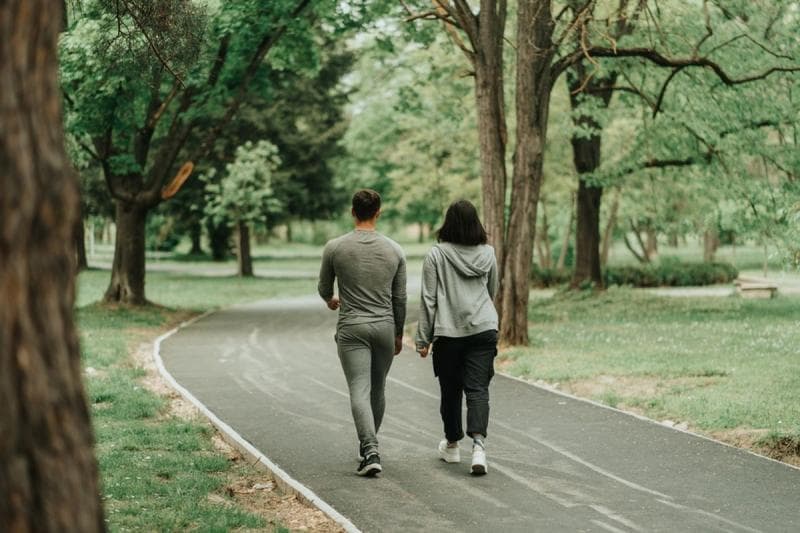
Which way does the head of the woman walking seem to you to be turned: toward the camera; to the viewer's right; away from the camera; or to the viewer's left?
away from the camera

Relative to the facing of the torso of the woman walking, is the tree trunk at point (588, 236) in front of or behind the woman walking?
in front

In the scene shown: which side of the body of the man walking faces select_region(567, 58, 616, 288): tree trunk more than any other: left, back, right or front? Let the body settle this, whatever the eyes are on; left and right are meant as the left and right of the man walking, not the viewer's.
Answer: front

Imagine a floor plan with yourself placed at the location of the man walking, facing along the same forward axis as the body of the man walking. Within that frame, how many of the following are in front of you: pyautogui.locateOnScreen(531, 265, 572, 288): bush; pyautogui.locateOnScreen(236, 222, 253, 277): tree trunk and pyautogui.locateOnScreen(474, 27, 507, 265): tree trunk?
3

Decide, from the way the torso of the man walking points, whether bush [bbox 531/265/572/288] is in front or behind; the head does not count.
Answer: in front

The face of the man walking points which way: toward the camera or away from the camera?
away from the camera

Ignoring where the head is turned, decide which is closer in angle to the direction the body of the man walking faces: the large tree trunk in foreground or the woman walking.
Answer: the woman walking

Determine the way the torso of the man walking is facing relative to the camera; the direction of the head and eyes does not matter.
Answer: away from the camera

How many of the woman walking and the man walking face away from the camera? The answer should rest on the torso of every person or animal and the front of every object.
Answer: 2

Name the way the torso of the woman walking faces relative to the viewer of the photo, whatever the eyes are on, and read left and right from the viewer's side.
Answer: facing away from the viewer

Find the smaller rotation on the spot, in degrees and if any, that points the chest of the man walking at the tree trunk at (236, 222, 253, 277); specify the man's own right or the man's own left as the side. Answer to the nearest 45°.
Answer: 0° — they already face it

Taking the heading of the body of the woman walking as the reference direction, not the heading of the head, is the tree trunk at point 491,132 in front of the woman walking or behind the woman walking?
in front
